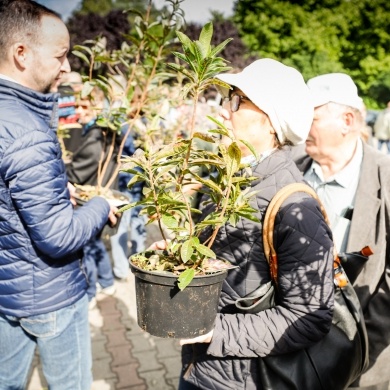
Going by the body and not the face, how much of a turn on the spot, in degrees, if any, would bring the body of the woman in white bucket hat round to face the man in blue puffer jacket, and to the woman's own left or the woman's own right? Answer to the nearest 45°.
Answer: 0° — they already face them

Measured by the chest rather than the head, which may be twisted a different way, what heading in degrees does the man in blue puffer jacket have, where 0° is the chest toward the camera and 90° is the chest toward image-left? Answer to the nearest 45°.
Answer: approximately 270°

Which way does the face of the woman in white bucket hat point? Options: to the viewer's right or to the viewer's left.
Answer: to the viewer's left

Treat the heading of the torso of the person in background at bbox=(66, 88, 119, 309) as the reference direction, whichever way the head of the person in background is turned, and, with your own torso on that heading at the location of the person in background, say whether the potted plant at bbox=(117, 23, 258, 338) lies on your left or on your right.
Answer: on your left

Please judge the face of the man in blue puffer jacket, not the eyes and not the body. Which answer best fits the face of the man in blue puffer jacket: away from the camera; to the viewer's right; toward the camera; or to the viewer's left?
to the viewer's right

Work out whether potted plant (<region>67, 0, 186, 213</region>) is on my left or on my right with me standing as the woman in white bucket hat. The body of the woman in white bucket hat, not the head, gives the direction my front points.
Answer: on my right

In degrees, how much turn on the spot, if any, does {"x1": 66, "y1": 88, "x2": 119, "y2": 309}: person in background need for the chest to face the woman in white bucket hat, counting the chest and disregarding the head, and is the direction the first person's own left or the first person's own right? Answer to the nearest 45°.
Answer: approximately 45° to the first person's own left

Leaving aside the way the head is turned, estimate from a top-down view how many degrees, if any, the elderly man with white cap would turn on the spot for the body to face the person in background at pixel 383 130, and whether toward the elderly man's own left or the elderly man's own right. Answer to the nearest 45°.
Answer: approximately 135° to the elderly man's own right

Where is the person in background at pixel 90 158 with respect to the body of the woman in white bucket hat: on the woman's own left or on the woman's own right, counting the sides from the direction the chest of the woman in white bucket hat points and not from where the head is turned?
on the woman's own right

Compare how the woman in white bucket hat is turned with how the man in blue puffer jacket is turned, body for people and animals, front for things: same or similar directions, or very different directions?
very different directions

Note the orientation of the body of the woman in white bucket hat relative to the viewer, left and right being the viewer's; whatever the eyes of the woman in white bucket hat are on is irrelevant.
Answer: facing to the left of the viewer
